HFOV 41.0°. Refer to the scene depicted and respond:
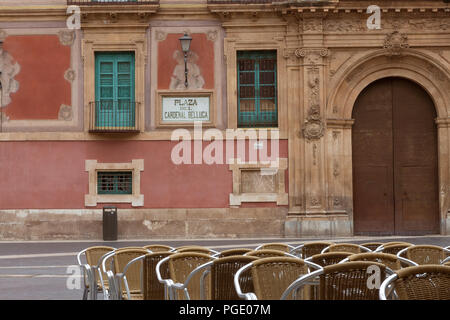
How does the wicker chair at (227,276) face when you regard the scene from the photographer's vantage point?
facing away from the viewer and to the left of the viewer

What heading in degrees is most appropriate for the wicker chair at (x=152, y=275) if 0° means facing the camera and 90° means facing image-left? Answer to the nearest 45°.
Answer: approximately 135°

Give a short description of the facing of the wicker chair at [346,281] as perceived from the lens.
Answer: facing away from the viewer and to the left of the viewer

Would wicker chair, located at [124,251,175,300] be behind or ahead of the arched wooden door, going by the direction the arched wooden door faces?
ahead

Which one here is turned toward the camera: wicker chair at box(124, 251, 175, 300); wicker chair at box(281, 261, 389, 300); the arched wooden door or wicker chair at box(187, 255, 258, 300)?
the arched wooden door

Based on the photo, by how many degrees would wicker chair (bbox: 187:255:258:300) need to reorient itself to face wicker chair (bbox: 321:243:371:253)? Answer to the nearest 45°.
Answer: approximately 90° to its right

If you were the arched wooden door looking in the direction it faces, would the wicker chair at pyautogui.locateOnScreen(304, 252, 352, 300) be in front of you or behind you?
in front
